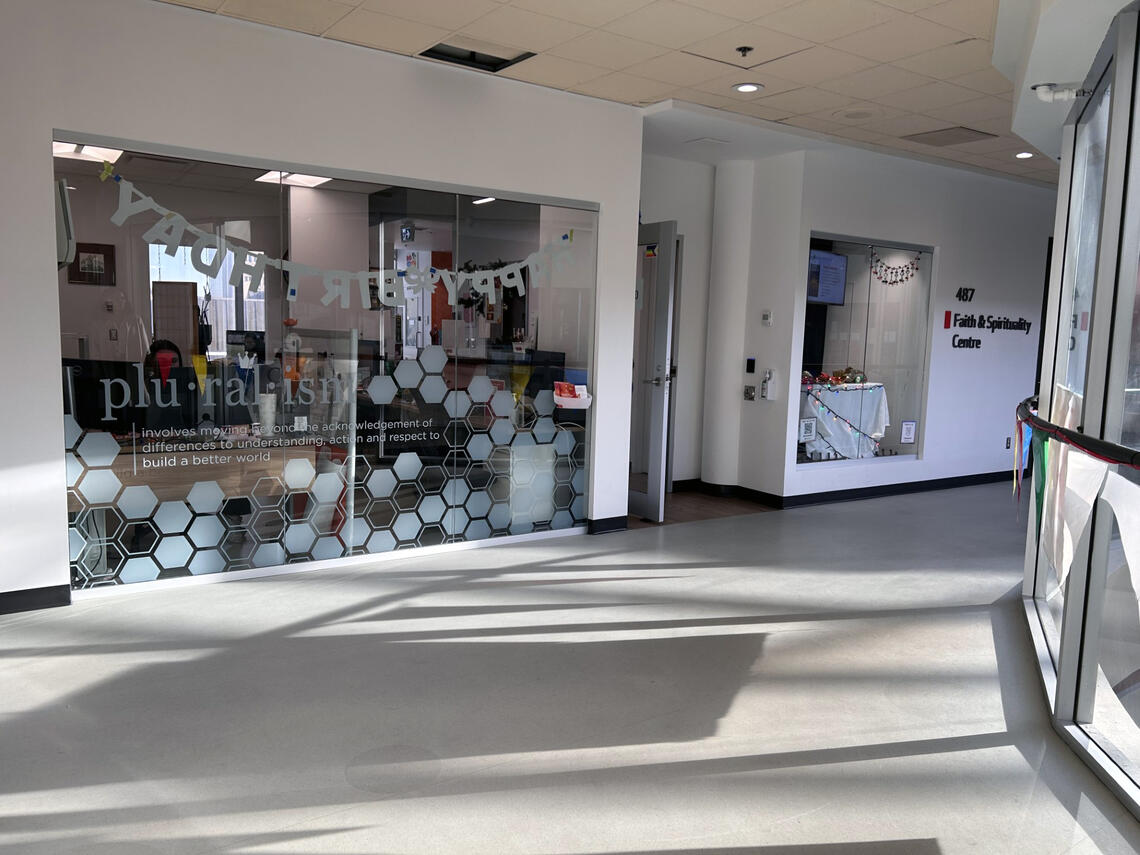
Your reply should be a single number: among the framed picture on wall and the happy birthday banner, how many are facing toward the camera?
1

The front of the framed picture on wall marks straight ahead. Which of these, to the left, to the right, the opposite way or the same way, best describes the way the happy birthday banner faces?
the opposite way

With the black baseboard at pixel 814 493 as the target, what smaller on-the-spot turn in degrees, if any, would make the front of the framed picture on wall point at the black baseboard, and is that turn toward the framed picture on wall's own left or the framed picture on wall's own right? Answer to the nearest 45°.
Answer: approximately 90° to the framed picture on wall's own left

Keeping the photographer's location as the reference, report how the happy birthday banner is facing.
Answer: facing away from the viewer

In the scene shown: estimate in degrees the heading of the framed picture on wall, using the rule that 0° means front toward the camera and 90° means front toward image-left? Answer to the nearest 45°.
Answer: approximately 0°

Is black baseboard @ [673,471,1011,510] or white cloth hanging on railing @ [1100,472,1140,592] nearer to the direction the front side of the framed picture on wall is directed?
the white cloth hanging on railing

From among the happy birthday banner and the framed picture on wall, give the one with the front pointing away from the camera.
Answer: the happy birthday banner

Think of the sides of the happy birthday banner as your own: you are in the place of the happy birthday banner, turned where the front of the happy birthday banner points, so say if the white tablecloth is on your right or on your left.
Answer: on your right

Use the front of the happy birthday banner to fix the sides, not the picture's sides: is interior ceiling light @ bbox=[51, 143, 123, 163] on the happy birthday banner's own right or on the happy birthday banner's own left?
on the happy birthday banner's own left

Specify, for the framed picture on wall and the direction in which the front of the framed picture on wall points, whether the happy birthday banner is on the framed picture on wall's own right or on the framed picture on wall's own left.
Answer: on the framed picture on wall's own left
